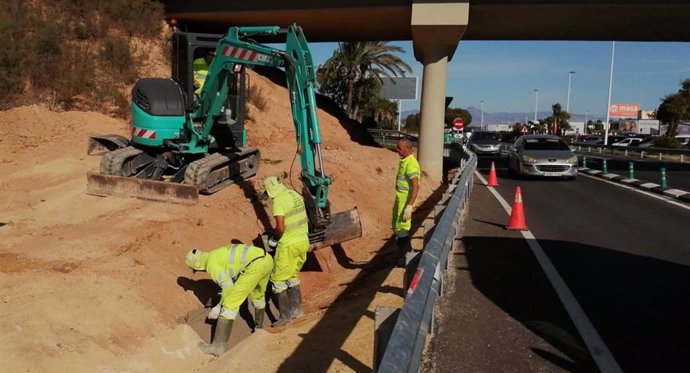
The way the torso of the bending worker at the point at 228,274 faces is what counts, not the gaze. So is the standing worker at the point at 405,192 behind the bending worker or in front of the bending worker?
behind

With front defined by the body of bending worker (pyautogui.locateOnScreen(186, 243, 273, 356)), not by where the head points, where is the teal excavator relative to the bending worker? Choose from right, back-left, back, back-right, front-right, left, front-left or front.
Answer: right

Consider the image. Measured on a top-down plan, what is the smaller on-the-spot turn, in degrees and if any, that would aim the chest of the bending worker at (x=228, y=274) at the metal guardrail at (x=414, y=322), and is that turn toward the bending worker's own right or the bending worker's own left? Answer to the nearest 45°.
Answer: approximately 90° to the bending worker's own left

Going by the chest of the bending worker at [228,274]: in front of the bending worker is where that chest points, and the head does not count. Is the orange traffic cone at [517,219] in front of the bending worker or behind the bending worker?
behind

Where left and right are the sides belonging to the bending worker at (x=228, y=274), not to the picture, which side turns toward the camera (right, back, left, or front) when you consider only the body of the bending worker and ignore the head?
left

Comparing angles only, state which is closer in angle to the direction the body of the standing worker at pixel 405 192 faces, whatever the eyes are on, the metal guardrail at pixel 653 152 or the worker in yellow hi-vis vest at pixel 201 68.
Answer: the worker in yellow hi-vis vest

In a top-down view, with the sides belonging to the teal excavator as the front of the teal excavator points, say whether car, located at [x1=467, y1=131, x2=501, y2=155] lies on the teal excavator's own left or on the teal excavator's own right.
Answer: on the teal excavator's own left

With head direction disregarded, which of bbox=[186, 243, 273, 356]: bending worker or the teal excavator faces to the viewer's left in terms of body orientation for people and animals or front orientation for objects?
the bending worker

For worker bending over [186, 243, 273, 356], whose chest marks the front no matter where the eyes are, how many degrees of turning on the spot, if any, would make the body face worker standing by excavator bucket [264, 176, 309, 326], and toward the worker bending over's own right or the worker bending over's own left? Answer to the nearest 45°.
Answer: approximately 135° to the worker bending over's own right

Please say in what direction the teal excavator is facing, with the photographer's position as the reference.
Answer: facing the viewer and to the right of the viewer
